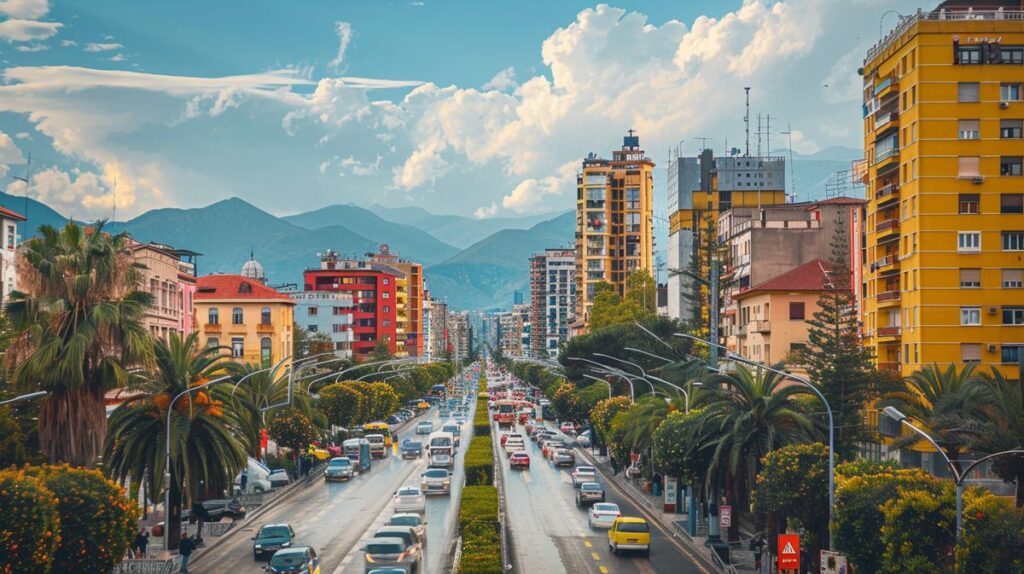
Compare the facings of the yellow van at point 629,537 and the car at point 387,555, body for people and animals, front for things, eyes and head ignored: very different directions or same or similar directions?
very different directions

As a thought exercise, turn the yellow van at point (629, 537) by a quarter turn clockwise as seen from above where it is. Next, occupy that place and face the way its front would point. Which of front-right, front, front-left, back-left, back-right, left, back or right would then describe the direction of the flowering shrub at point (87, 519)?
back-right

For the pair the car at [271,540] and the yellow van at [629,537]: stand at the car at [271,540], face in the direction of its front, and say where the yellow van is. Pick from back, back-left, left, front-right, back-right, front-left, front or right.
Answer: left

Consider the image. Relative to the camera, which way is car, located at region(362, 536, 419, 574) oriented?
toward the camera

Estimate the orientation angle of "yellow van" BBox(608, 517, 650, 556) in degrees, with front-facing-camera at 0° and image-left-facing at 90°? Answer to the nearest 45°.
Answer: approximately 180°

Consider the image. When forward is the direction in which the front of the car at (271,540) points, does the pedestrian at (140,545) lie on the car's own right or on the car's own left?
on the car's own right

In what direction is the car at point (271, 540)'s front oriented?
toward the camera

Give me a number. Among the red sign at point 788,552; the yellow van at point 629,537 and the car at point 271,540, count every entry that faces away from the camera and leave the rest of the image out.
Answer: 1

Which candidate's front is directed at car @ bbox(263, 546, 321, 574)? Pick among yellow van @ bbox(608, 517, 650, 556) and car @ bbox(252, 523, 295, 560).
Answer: car @ bbox(252, 523, 295, 560)

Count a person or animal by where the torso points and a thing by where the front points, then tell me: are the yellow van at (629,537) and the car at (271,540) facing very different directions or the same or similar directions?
very different directions

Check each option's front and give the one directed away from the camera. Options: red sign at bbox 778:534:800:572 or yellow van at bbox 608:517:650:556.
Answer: the yellow van
